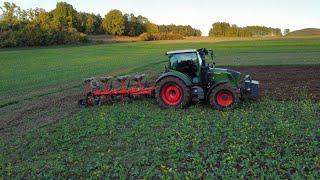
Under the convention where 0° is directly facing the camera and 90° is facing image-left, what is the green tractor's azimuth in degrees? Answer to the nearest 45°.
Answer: approximately 270°

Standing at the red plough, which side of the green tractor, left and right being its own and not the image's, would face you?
back
